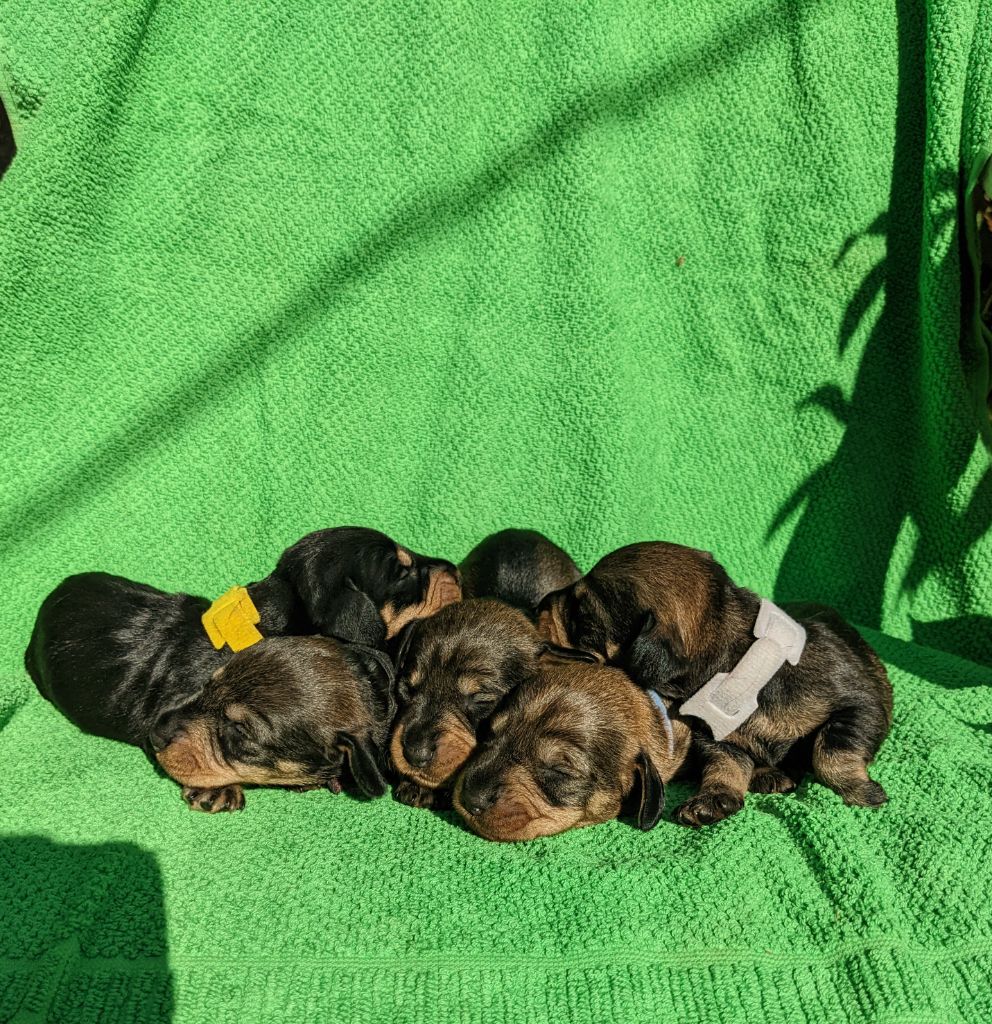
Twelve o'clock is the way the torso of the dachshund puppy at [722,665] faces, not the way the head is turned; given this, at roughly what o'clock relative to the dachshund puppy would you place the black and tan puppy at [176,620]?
The black and tan puppy is roughly at 12 o'clock from the dachshund puppy.

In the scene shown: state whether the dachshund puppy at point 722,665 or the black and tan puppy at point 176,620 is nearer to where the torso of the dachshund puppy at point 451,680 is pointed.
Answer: the black and tan puppy

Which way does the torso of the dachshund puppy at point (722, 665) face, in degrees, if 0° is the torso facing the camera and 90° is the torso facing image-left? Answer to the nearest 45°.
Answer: approximately 90°

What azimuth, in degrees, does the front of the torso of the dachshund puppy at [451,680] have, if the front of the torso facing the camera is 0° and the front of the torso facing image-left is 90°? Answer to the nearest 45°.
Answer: approximately 45°

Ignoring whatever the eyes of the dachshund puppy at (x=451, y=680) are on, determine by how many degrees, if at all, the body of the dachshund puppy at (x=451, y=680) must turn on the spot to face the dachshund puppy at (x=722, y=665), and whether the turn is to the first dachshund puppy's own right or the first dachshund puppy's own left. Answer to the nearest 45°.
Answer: approximately 135° to the first dachshund puppy's own left

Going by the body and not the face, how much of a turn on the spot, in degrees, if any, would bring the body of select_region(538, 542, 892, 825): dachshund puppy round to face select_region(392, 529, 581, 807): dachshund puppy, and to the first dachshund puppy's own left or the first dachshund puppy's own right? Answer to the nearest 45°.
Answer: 0° — it already faces it
